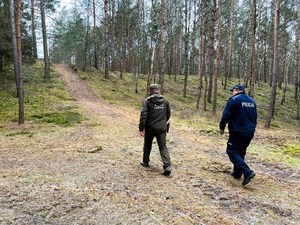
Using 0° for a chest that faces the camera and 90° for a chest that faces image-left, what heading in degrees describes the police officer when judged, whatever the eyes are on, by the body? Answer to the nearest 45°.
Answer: approximately 135°
